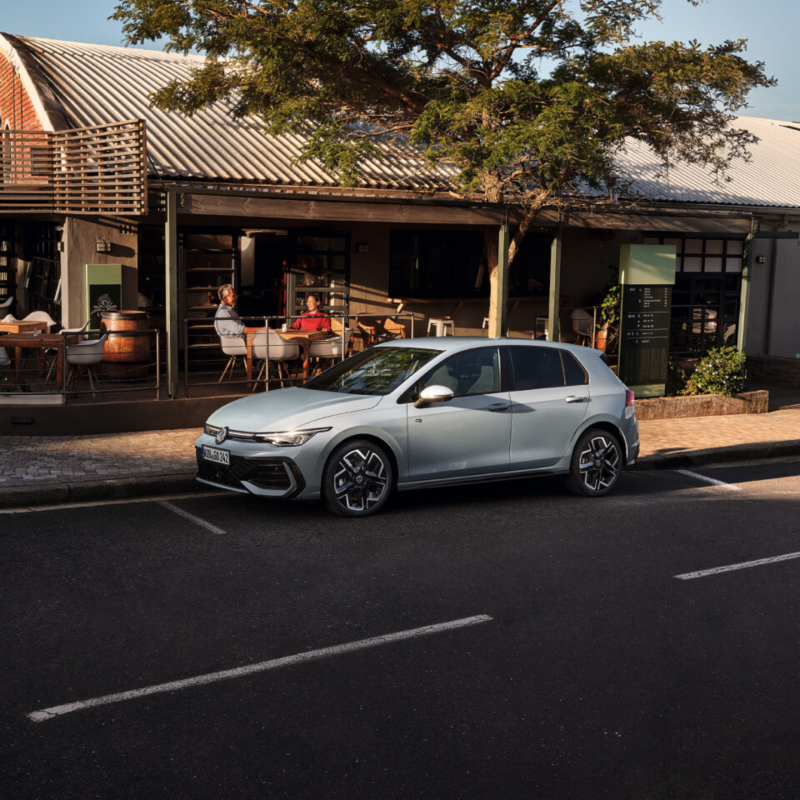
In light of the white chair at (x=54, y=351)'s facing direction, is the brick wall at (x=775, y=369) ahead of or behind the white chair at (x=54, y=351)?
behind

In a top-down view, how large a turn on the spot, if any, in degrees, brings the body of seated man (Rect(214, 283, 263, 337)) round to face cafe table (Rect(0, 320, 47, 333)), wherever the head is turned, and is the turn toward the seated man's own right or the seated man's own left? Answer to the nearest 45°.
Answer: approximately 180°

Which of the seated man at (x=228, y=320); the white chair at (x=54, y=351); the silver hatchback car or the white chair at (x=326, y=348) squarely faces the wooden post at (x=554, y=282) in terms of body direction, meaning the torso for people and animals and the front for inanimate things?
the seated man

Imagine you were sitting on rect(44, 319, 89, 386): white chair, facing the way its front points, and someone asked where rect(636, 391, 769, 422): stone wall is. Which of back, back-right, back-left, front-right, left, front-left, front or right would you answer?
back

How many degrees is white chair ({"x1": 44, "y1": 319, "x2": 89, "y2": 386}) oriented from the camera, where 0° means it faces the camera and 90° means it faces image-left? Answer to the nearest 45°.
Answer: approximately 90°

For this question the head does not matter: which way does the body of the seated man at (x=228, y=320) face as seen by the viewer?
to the viewer's right

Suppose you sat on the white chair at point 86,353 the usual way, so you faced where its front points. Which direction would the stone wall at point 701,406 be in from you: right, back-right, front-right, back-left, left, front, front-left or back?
back

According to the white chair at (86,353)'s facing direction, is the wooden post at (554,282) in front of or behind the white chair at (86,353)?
behind

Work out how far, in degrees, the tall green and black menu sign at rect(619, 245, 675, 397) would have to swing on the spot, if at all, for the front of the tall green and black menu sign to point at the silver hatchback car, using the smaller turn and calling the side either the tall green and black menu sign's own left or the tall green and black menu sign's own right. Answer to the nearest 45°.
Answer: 0° — it already faces it

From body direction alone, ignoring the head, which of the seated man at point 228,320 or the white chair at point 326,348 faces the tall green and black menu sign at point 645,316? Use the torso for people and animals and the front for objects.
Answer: the seated man

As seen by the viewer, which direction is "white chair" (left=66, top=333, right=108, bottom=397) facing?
to the viewer's left

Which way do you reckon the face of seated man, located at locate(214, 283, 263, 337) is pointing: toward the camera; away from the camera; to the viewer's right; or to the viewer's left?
to the viewer's right

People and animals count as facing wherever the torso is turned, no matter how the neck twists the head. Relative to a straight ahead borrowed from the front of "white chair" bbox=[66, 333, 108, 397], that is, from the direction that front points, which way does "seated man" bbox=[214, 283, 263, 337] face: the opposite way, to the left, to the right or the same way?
the opposite way
